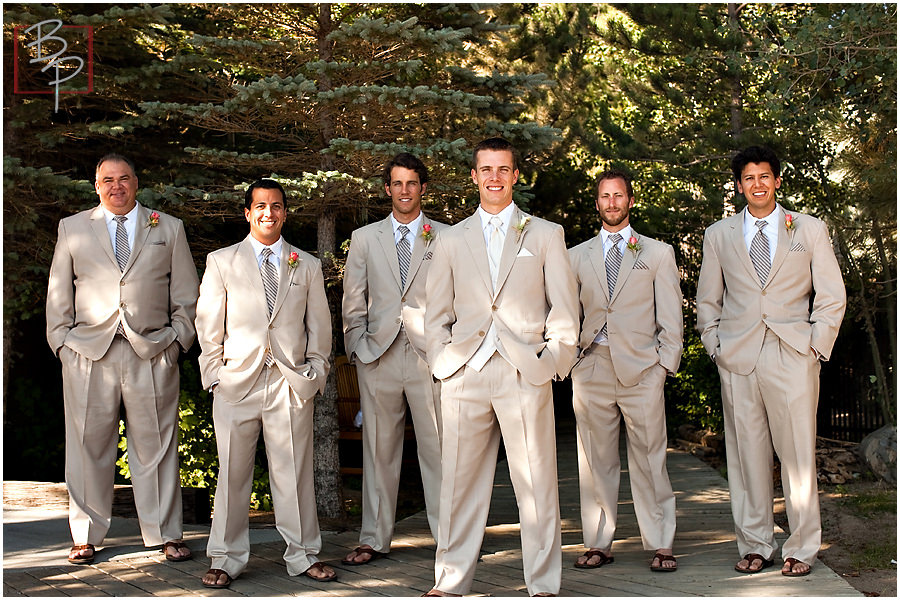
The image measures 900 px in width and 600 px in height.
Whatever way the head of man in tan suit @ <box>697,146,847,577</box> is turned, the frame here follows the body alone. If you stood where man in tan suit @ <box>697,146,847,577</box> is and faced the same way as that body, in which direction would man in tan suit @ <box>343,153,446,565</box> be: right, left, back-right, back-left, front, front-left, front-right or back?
right

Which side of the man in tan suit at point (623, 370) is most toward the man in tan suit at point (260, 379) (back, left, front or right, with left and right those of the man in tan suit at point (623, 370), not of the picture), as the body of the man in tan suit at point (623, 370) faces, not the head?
right

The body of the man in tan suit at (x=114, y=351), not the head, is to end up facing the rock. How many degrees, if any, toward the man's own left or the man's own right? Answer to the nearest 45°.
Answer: approximately 90° to the man's own left

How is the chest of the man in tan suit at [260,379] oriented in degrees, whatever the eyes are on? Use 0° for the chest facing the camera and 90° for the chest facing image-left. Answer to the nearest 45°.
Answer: approximately 0°

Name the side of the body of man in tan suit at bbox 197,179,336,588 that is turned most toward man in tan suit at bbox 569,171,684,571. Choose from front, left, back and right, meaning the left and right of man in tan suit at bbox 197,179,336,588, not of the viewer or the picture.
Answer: left

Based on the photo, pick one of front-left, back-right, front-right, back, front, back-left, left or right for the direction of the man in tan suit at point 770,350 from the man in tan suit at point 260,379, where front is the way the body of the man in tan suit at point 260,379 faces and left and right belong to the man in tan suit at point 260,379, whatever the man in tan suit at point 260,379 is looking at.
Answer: left
